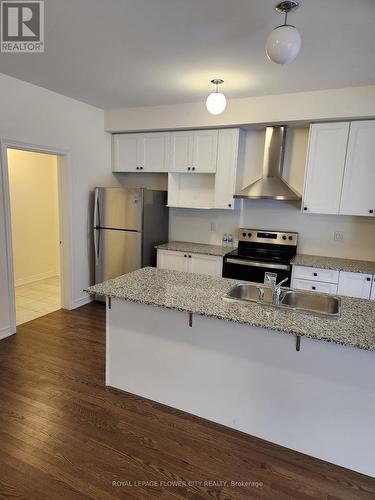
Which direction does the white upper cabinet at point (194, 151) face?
toward the camera

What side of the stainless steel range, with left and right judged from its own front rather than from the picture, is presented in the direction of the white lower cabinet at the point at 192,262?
right

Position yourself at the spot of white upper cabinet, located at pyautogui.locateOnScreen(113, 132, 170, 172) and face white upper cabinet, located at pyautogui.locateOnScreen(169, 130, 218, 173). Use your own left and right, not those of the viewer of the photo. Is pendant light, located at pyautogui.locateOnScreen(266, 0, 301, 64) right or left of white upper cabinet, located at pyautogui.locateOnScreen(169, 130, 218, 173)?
right

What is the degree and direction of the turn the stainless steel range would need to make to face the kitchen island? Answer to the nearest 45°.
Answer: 0° — it already faces it

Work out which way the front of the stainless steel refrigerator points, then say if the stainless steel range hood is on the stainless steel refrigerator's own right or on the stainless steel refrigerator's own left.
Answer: on the stainless steel refrigerator's own left

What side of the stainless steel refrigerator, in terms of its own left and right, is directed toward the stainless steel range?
left

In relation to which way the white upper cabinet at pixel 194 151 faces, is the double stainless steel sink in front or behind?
in front

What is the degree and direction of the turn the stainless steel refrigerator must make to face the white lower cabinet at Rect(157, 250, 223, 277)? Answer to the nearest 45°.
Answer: approximately 90° to its left

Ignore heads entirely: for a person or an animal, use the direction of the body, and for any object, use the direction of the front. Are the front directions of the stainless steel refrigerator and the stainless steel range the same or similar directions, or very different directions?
same or similar directions

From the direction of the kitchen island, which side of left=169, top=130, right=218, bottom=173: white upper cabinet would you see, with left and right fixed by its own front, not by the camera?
front

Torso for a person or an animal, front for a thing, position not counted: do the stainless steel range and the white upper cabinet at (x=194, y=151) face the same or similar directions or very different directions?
same or similar directions

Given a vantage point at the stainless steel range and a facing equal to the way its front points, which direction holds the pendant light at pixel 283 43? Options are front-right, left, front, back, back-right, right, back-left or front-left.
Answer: front

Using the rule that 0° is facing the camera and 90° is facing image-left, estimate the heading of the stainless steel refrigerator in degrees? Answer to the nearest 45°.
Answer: approximately 45°
